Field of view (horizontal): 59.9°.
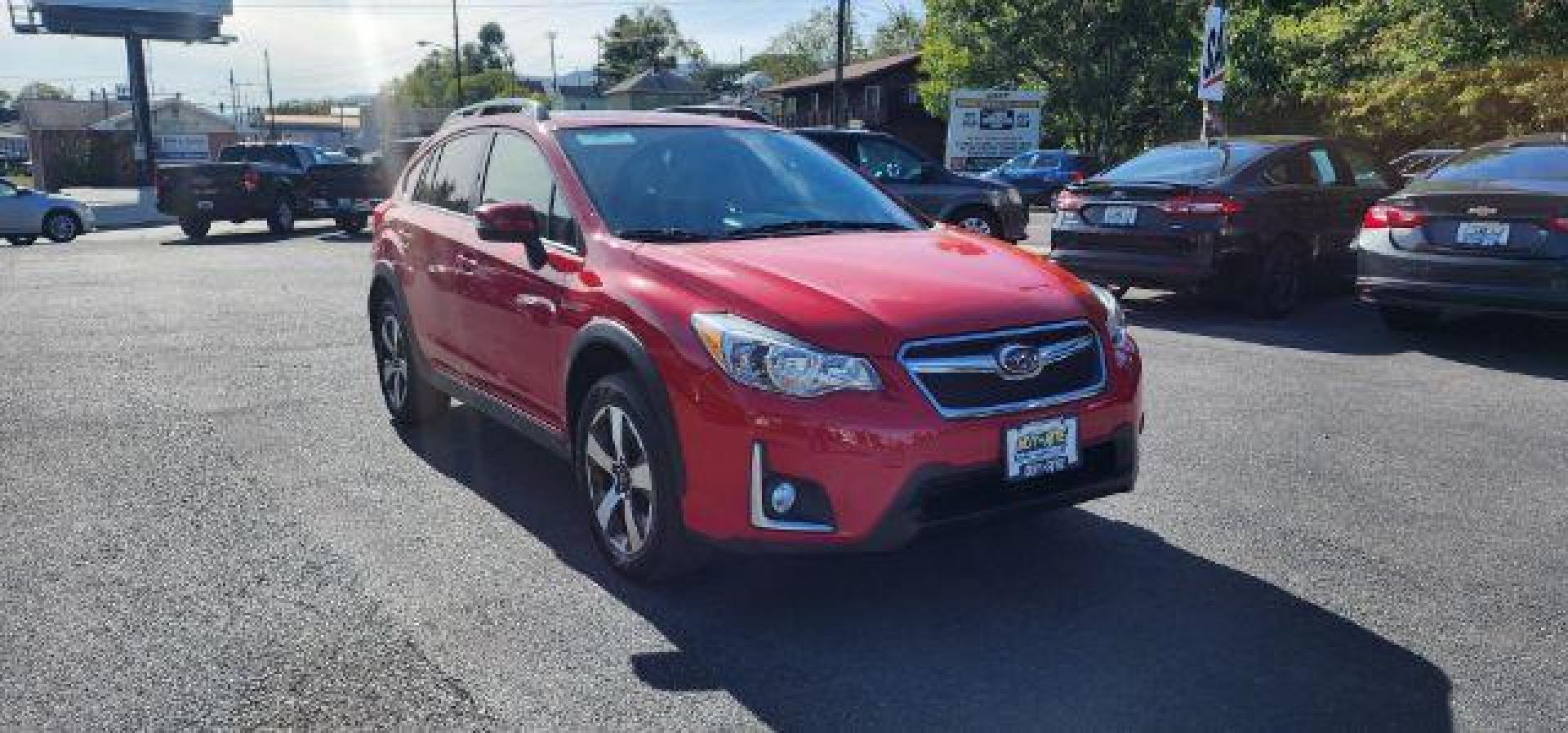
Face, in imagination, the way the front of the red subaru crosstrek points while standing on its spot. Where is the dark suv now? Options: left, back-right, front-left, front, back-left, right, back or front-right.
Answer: back-left

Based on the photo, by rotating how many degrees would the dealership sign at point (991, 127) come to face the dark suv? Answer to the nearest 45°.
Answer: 0° — it already faces it

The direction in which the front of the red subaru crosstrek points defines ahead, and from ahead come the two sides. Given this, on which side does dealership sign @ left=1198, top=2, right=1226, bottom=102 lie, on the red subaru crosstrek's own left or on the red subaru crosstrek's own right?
on the red subaru crosstrek's own left

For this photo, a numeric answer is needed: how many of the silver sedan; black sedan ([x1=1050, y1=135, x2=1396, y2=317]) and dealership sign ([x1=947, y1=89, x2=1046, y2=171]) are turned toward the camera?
1

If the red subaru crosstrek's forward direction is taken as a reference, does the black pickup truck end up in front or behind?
behind

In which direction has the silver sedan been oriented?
to the viewer's right

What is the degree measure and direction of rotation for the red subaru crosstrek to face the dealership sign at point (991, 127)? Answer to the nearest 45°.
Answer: approximately 135° to its left

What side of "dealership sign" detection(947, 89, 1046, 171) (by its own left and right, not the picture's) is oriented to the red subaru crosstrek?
front

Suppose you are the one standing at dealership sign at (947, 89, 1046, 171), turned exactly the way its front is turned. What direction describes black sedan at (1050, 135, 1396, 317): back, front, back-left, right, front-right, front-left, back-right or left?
front

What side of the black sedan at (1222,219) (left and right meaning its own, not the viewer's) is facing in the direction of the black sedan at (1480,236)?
right

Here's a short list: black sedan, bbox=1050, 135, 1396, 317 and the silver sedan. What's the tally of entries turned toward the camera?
0

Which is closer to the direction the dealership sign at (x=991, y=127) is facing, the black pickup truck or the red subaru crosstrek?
the red subaru crosstrek

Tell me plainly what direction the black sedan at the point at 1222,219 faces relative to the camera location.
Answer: facing away from the viewer and to the right of the viewer

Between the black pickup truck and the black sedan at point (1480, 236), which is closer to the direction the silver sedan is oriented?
the black pickup truck

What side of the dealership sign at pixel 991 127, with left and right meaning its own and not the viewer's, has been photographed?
front

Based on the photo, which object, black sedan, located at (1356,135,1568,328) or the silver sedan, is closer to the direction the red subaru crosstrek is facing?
the black sedan
